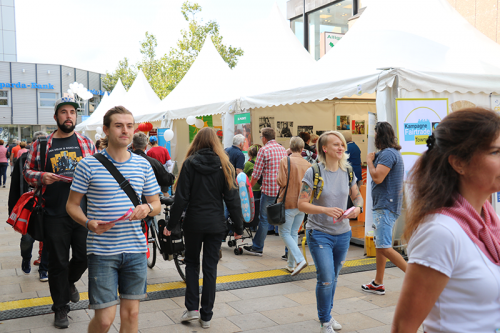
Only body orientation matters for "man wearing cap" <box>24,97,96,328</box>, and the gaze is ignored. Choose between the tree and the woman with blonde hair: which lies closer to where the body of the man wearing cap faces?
the woman with blonde hair

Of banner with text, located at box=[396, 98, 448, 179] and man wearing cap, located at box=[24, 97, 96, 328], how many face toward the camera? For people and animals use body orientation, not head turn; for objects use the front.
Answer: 2

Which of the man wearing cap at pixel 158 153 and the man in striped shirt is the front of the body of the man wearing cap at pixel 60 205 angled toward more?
the man in striped shirt

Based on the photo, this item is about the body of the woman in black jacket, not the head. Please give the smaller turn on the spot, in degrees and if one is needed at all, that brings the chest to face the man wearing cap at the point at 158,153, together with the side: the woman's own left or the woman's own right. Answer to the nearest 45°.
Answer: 0° — they already face them

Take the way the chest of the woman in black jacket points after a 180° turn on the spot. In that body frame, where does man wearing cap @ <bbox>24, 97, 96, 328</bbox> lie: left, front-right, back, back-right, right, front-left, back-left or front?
right

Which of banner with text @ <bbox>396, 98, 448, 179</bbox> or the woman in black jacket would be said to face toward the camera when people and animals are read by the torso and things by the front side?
the banner with text

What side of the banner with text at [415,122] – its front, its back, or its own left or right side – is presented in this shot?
front

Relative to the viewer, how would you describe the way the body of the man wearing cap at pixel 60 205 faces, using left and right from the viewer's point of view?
facing the viewer

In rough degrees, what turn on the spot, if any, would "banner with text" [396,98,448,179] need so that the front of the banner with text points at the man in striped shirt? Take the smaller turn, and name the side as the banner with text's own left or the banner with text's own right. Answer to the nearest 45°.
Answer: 0° — it already faces them

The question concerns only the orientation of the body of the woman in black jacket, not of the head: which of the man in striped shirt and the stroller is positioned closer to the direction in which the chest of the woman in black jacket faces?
the stroller

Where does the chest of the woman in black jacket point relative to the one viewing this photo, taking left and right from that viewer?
facing away from the viewer
